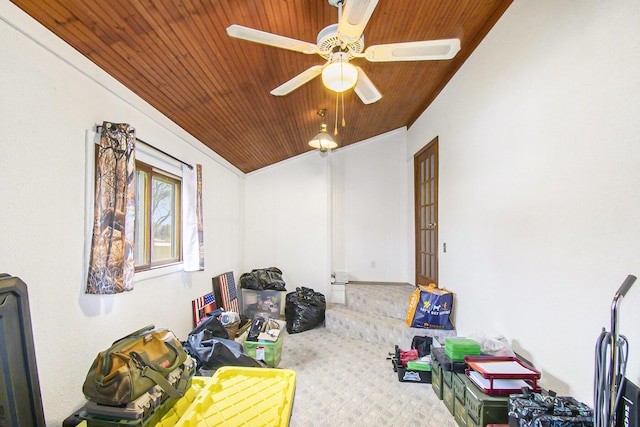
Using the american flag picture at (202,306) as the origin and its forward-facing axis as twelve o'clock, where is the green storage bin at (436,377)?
The green storage bin is roughly at 12 o'clock from the american flag picture.

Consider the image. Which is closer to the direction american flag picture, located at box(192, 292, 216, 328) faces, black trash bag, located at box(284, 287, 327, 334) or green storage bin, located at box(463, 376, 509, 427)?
the green storage bin

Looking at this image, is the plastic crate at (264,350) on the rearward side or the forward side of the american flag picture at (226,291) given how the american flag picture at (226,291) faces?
on the forward side

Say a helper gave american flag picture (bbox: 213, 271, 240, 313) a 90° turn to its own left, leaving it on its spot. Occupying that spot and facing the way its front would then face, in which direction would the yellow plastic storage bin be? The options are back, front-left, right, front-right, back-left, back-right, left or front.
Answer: back-right

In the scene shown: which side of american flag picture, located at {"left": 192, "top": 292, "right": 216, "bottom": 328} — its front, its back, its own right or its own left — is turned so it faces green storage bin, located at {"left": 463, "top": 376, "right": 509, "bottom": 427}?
front

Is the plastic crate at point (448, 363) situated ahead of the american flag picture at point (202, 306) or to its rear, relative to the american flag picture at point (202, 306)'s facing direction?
ahead

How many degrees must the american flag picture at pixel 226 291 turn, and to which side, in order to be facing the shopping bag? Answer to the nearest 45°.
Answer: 0° — it already faces it

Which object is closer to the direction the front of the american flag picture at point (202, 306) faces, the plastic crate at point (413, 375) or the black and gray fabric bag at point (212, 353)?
the plastic crate

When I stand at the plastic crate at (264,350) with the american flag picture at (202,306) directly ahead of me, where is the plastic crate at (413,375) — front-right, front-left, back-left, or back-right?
back-right

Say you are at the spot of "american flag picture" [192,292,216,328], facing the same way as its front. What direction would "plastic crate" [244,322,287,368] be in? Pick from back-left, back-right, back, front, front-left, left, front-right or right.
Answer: front

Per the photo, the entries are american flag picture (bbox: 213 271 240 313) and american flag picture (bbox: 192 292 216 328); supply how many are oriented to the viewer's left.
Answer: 0
